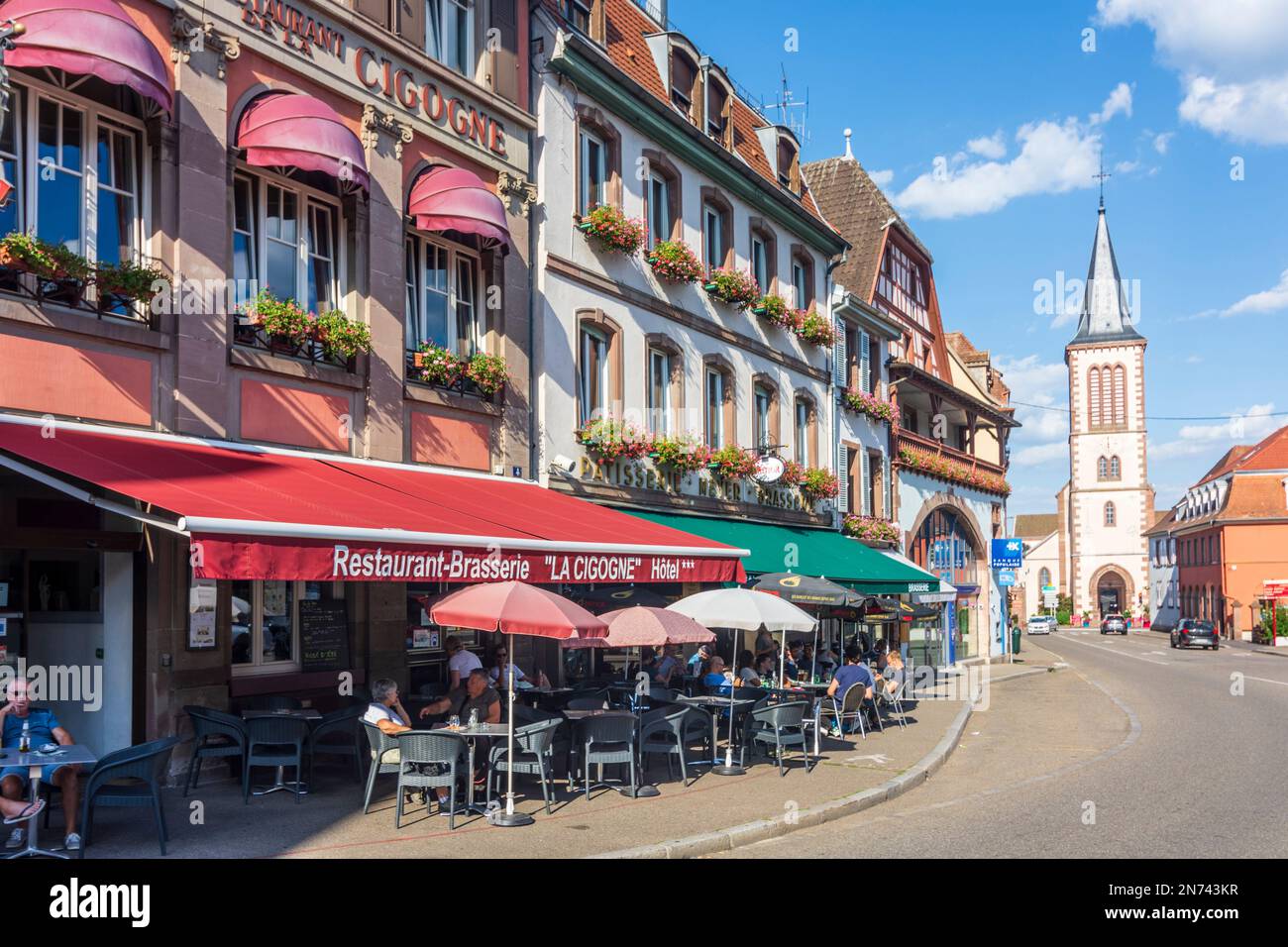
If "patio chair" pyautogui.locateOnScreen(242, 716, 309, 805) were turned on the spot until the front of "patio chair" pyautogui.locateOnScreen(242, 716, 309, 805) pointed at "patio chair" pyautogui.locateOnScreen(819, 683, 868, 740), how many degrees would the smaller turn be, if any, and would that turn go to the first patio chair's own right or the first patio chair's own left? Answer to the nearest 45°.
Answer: approximately 45° to the first patio chair's own right

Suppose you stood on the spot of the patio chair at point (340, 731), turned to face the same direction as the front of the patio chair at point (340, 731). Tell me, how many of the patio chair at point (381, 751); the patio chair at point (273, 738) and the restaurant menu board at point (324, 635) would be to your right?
1

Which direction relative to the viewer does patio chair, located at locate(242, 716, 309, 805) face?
away from the camera

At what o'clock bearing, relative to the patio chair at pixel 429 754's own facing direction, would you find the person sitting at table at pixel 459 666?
The person sitting at table is roughly at 12 o'clock from the patio chair.

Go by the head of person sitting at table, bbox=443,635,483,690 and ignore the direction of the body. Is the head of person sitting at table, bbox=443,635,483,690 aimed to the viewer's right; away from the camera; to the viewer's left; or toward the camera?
to the viewer's left

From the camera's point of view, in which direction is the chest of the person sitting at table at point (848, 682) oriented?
away from the camera

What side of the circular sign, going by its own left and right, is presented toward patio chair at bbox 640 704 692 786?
front

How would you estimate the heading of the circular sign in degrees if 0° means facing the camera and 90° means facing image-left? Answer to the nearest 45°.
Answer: approximately 0°

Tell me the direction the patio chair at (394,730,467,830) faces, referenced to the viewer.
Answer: facing away from the viewer

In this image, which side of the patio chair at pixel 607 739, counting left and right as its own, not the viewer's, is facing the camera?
back

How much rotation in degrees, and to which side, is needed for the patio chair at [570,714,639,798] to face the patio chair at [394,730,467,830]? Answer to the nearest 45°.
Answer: approximately 135° to its left
